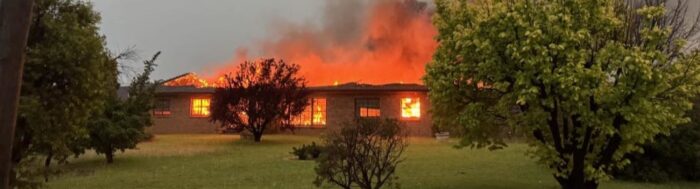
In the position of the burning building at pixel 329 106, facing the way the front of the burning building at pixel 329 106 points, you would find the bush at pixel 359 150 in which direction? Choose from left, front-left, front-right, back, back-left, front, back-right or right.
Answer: front

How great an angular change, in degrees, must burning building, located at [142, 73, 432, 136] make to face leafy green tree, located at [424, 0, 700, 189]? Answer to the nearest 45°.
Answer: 0° — it already faces it

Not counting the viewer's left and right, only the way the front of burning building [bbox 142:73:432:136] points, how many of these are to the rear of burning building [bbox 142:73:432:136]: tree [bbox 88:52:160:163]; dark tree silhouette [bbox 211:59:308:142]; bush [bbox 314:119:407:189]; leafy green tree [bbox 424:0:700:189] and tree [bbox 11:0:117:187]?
0

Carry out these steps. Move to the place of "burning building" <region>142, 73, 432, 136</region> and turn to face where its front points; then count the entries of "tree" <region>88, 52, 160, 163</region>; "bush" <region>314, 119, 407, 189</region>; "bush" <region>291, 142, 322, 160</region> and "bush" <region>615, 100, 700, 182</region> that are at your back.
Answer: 0

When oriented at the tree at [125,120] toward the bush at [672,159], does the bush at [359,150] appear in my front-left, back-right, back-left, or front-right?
front-right

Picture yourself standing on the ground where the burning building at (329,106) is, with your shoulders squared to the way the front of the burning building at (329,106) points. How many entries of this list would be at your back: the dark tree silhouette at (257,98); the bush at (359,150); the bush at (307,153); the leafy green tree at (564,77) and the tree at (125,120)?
0

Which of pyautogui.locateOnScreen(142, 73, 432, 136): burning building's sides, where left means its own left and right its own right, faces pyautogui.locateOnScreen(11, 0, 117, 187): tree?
front

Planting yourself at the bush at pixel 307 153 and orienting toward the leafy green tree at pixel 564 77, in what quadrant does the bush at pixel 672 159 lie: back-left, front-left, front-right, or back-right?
front-left

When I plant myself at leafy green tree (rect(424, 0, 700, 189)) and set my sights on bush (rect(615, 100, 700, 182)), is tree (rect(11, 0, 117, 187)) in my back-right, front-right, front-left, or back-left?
back-left

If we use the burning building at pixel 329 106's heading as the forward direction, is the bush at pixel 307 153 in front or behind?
in front

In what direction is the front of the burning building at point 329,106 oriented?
toward the camera
